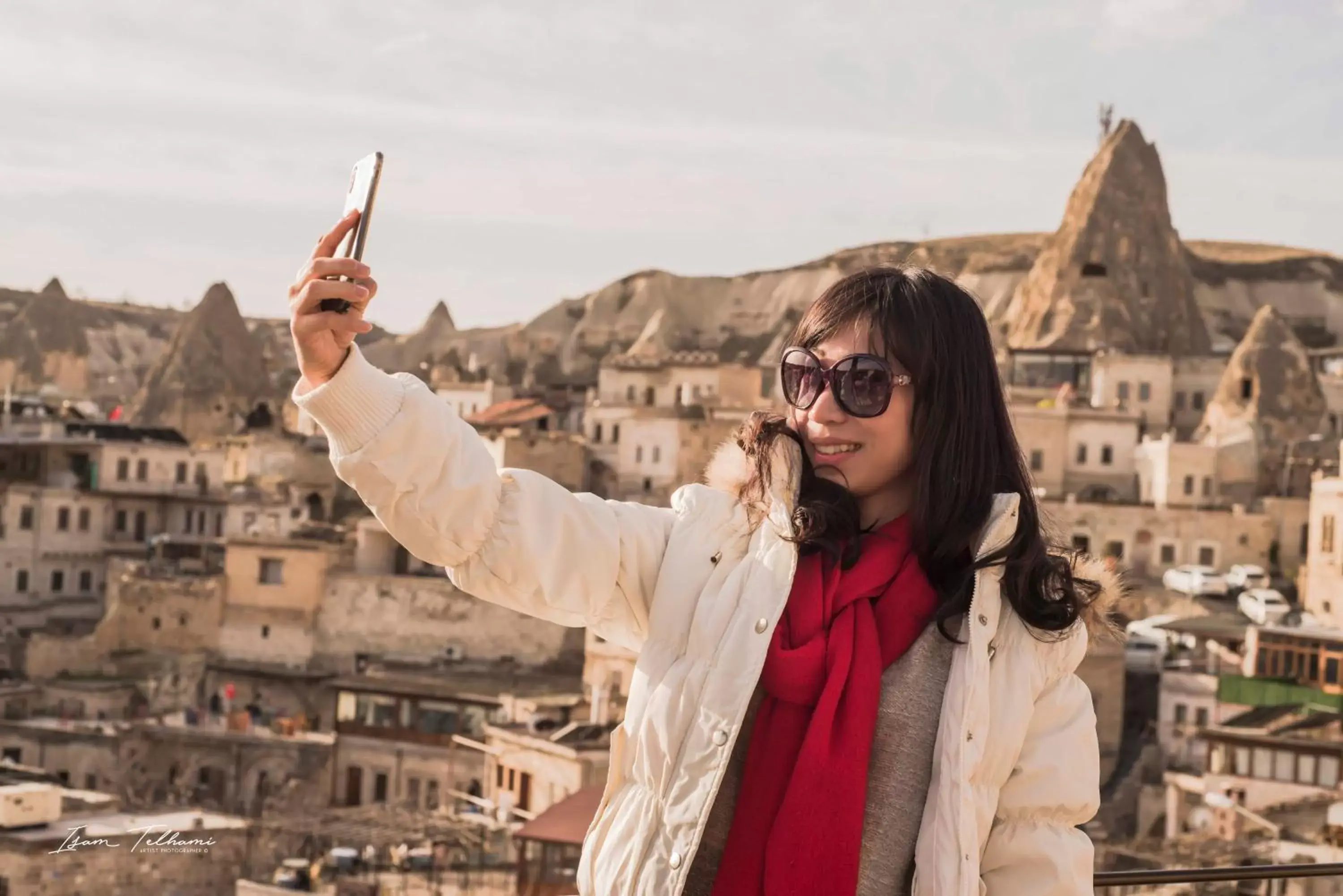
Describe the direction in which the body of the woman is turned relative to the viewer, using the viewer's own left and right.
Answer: facing the viewer and to the left of the viewer

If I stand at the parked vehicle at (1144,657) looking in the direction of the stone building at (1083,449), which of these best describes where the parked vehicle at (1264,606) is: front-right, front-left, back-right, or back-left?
front-right

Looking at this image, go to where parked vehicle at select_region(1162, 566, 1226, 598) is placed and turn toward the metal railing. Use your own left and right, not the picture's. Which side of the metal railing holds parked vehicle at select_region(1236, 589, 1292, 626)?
left

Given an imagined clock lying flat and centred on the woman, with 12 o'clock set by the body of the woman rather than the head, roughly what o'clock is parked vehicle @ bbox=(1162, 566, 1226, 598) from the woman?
The parked vehicle is roughly at 5 o'clock from the woman.

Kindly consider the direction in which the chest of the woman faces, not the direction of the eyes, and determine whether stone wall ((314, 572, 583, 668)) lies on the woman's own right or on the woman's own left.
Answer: on the woman's own right

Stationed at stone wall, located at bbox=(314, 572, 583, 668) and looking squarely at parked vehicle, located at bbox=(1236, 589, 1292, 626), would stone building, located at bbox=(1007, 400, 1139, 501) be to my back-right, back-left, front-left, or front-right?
front-left

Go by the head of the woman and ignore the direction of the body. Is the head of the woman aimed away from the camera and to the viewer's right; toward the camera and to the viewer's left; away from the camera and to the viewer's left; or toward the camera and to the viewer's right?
toward the camera and to the viewer's left

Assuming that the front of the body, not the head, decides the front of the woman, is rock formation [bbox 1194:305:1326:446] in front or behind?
behind

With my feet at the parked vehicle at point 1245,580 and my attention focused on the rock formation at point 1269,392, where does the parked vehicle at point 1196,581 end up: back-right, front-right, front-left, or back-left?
back-left

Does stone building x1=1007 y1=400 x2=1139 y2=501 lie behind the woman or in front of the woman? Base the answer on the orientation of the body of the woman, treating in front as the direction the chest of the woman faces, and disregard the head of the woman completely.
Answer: behind

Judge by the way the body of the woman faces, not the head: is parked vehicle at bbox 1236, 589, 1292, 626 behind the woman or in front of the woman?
behind
